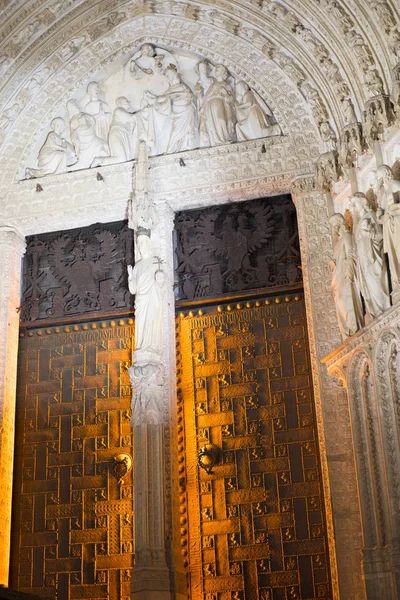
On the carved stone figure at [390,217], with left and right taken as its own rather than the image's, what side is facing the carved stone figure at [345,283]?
right

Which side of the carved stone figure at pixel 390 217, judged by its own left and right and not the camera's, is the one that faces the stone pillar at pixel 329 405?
right
